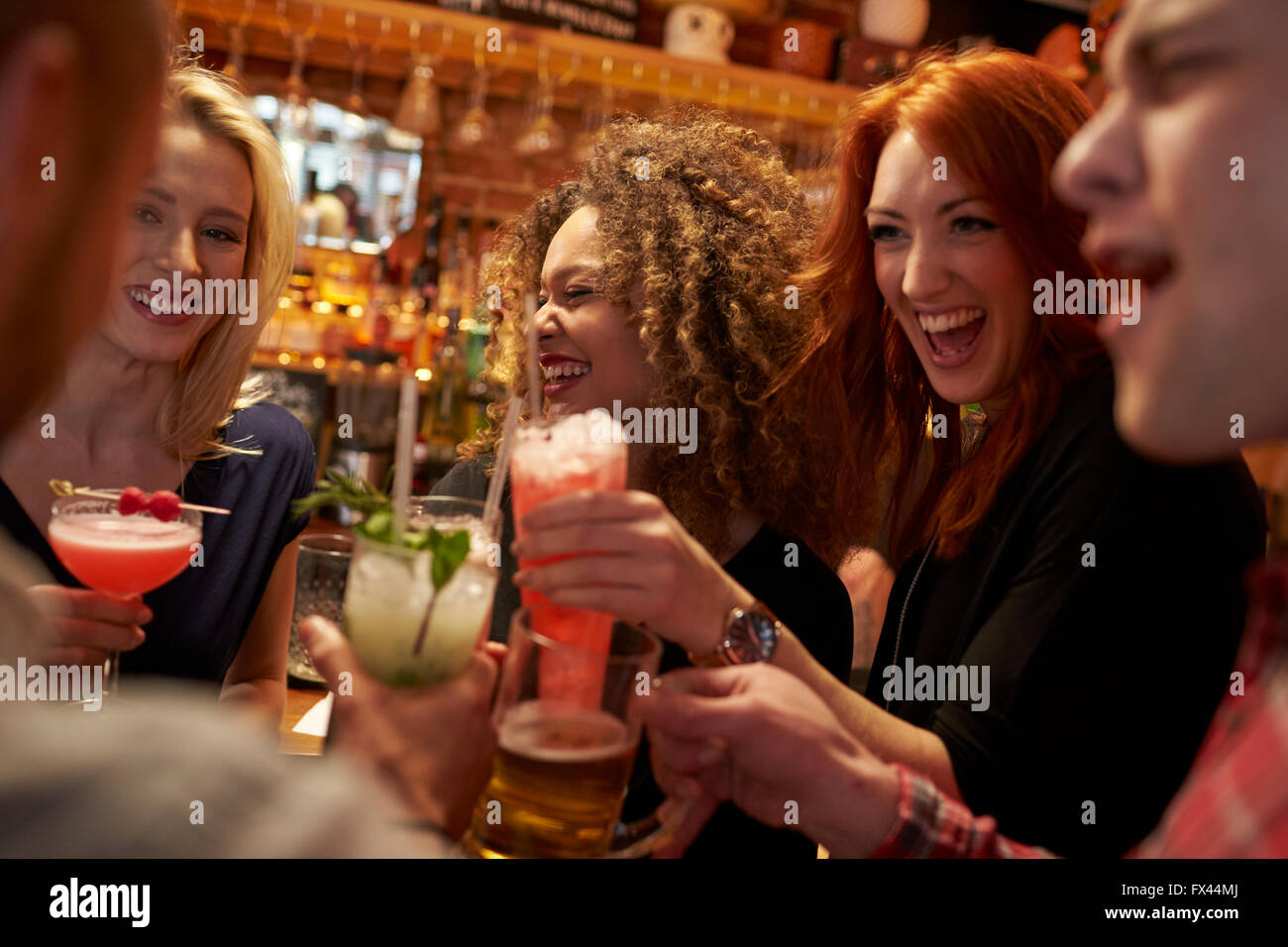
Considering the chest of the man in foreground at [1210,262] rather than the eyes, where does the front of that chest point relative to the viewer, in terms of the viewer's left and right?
facing to the left of the viewer

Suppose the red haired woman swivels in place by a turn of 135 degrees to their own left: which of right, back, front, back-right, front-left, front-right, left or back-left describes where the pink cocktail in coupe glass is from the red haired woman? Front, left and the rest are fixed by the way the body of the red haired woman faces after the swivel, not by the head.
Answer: back

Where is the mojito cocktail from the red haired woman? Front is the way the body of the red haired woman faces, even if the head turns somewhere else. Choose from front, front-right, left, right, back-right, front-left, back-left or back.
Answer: front

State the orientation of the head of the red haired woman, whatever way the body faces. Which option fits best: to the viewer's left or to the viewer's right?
to the viewer's left

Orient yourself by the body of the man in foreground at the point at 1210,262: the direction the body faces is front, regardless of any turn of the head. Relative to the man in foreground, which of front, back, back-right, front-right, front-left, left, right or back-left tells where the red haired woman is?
right

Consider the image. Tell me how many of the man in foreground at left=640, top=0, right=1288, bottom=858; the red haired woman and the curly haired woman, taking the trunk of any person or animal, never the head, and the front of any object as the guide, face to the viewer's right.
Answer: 0

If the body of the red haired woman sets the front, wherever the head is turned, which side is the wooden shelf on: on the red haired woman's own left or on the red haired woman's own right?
on the red haired woman's own right

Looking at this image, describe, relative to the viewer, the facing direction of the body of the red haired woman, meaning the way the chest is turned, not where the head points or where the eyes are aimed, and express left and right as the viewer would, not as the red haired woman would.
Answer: facing the viewer and to the left of the viewer

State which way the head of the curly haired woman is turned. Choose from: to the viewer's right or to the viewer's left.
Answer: to the viewer's left

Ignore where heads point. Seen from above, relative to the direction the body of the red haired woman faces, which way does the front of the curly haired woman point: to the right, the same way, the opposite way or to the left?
the same way

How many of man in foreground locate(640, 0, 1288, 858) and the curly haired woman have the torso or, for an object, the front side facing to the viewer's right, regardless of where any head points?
0

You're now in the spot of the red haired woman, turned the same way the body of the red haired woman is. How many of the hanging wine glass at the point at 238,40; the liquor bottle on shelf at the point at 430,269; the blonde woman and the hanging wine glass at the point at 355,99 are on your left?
0

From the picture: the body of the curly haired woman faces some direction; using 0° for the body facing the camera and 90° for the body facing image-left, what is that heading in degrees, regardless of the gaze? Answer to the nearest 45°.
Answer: approximately 45°
